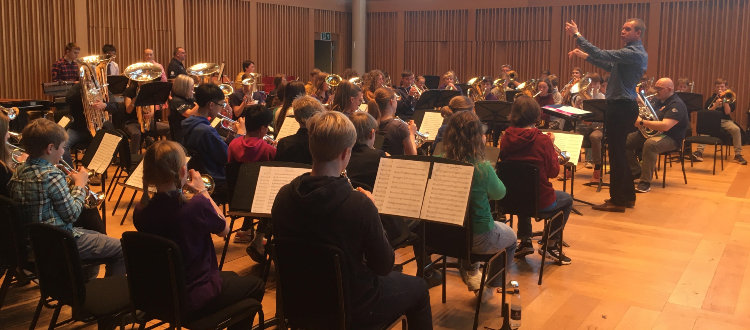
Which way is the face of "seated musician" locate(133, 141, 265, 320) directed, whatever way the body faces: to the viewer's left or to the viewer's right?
to the viewer's right

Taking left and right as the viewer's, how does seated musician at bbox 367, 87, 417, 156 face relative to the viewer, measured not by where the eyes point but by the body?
facing away from the viewer and to the right of the viewer

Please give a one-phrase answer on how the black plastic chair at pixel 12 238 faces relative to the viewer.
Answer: facing away from the viewer and to the right of the viewer

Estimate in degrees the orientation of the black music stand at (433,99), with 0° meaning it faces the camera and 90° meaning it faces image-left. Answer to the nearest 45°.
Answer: approximately 135°

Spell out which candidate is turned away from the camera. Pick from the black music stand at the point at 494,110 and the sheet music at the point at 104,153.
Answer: the black music stand

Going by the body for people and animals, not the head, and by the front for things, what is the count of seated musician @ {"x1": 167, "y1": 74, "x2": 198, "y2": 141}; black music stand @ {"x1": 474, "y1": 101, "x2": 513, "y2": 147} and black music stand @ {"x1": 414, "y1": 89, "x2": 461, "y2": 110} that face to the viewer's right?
1

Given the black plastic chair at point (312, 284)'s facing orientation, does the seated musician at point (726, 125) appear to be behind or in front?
in front

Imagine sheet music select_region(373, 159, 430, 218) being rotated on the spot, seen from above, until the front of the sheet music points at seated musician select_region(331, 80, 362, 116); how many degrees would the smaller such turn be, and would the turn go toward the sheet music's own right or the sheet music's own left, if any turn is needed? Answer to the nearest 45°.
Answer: approximately 180°

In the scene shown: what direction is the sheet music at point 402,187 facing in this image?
toward the camera

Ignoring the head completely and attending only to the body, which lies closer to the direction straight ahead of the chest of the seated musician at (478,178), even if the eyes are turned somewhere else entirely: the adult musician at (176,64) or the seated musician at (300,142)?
the adult musician

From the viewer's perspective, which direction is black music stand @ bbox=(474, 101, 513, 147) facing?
away from the camera

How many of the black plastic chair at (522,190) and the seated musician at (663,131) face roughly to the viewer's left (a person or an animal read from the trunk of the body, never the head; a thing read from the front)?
1

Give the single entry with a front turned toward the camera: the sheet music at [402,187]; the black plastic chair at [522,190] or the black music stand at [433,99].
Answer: the sheet music

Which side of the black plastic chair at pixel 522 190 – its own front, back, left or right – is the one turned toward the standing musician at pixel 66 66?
left

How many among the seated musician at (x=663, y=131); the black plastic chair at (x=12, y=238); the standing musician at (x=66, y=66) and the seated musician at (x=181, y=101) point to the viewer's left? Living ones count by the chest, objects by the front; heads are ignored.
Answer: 1

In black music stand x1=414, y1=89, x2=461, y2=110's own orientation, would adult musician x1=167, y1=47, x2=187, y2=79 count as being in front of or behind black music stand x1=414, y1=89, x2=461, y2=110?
in front

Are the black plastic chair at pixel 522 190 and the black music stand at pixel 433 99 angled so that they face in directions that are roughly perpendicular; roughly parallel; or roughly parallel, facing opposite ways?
roughly perpendicular
